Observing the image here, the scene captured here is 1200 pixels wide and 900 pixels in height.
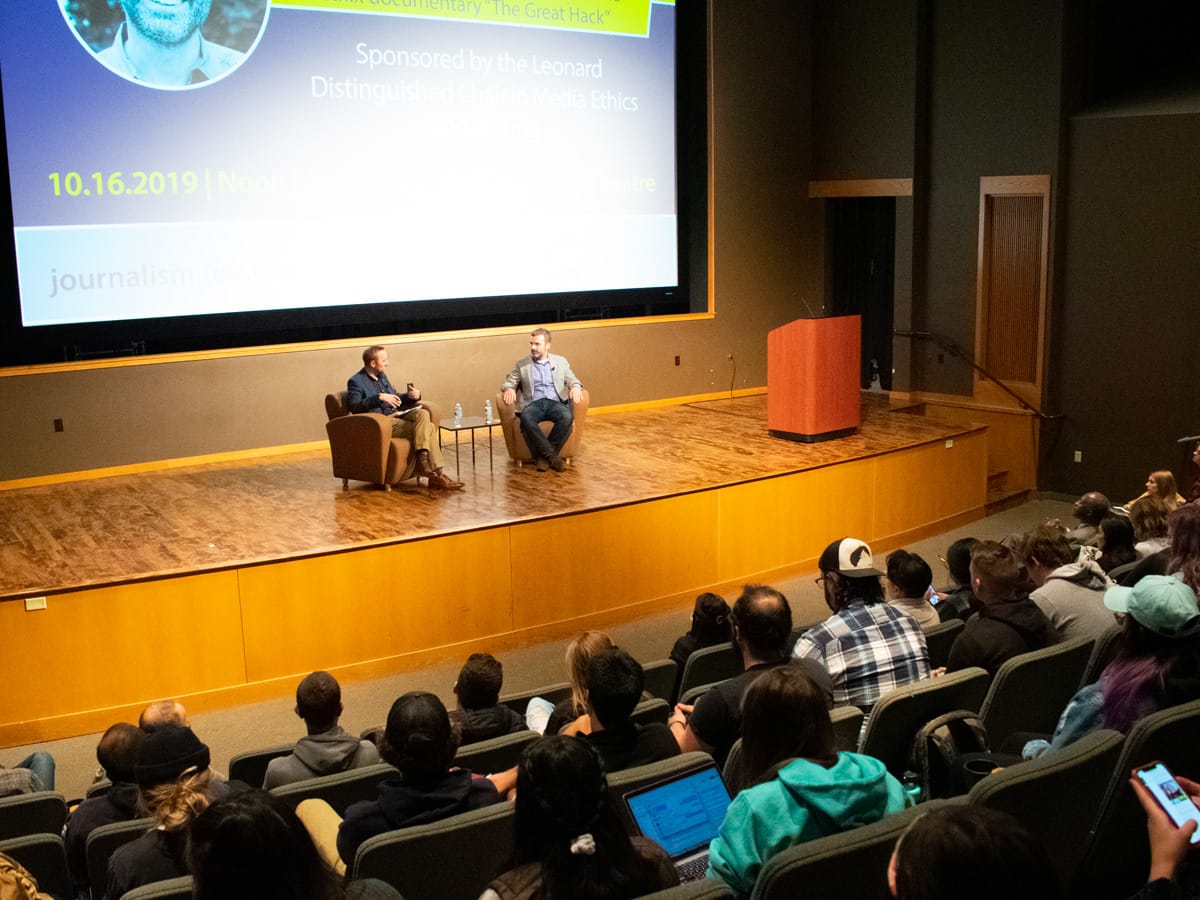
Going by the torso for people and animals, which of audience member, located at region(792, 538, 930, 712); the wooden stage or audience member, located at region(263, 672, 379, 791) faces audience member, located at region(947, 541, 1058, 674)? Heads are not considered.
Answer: the wooden stage

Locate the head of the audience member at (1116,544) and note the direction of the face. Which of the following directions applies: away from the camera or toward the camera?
away from the camera

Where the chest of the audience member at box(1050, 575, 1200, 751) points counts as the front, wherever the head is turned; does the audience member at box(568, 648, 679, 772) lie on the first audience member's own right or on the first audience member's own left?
on the first audience member's own left

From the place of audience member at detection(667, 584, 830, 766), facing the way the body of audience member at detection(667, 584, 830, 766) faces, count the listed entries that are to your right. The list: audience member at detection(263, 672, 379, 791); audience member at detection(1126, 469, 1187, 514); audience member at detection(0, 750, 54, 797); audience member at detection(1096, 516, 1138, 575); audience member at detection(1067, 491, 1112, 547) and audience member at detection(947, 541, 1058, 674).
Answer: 4

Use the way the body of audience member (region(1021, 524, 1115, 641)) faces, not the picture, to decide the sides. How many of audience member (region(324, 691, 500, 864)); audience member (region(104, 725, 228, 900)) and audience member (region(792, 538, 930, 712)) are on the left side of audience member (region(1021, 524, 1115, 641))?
3

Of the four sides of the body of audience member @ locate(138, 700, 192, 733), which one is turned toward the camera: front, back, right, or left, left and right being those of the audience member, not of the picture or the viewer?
back

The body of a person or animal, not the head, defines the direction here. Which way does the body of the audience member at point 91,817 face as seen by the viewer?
away from the camera

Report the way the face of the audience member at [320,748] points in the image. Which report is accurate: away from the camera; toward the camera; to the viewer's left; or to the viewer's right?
away from the camera

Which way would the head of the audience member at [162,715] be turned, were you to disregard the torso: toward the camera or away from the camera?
away from the camera

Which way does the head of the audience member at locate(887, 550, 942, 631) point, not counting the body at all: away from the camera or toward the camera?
away from the camera

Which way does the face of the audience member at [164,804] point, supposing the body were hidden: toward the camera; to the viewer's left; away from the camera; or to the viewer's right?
away from the camera

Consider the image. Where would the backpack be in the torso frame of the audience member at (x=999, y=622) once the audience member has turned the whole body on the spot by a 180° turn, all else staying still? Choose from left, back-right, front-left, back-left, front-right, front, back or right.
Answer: front-right

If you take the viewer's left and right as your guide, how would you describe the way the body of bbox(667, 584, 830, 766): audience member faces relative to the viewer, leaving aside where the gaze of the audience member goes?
facing away from the viewer and to the left of the viewer

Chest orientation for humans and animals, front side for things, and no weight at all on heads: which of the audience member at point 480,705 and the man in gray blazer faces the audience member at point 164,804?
the man in gray blazer

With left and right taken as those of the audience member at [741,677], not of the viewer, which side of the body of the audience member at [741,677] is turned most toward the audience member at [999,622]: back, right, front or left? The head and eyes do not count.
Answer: right

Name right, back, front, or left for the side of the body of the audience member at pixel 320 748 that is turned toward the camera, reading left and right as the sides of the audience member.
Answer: back

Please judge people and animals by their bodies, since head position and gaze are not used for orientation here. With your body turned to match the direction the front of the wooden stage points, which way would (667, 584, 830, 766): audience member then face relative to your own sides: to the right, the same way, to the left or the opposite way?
the opposite way
